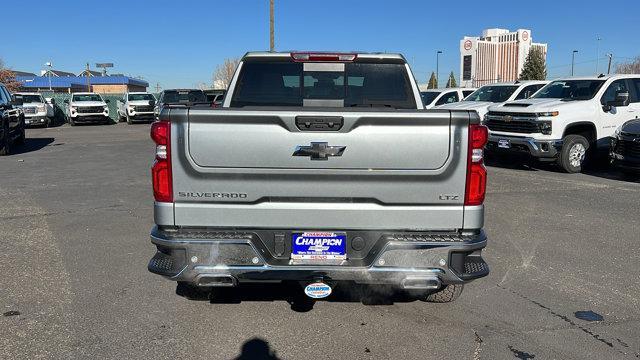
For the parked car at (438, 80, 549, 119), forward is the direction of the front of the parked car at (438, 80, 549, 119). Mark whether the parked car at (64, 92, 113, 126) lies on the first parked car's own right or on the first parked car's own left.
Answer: on the first parked car's own right

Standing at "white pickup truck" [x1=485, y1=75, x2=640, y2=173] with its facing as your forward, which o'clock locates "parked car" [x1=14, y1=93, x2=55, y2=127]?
The parked car is roughly at 2 o'clock from the white pickup truck.

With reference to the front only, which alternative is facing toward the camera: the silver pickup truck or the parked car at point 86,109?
the parked car

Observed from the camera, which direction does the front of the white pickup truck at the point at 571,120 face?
facing the viewer and to the left of the viewer

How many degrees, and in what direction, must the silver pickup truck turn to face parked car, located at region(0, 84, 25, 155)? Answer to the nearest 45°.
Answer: approximately 45° to its left

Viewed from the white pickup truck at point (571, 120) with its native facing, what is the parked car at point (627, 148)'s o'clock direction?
The parked car is roughly at 9 o'clock from the white pickup truck.

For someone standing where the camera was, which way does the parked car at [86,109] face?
facing the viewer

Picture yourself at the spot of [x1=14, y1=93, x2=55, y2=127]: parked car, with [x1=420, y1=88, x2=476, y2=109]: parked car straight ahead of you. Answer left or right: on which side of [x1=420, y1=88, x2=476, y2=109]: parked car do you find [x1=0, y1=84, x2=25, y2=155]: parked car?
right

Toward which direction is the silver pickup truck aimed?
away from the camera

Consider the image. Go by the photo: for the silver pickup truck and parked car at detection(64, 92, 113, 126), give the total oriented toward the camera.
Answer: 1

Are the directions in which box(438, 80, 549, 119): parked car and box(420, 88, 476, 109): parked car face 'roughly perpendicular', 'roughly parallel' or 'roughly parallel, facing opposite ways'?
roughly parallel
